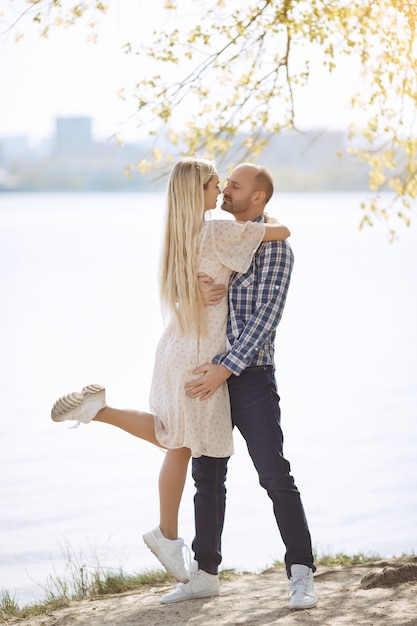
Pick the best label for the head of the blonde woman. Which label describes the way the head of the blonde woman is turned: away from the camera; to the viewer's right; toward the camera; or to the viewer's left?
to the viewer's right

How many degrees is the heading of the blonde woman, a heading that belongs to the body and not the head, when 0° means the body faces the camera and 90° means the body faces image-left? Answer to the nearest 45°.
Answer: approximately 270°
